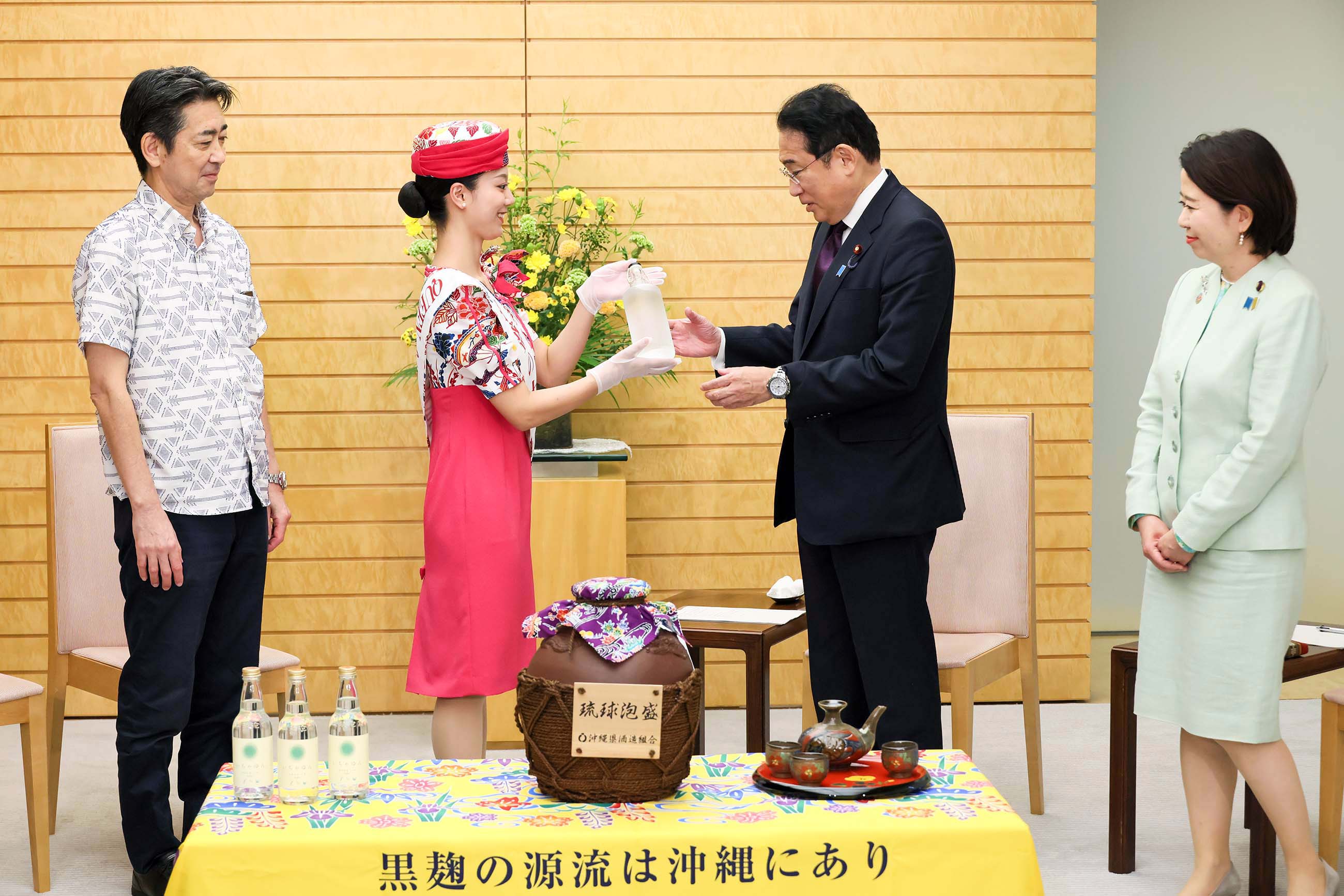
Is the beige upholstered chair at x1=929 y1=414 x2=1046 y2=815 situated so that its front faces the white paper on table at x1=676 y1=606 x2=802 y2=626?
no

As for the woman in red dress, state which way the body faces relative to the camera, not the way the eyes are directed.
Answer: to the viewer's right

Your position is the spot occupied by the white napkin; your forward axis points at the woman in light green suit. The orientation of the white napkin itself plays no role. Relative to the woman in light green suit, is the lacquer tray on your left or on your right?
right

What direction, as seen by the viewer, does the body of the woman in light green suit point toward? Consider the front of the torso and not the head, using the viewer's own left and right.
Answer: facing the viewer and to the left of the viewer

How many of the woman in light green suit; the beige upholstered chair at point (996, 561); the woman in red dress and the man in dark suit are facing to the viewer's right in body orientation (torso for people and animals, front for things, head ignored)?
1

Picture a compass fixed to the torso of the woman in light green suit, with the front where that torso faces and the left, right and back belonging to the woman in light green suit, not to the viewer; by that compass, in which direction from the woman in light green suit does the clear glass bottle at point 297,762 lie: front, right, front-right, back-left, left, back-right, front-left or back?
front

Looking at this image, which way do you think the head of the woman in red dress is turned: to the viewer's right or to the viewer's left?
to the viewer's right

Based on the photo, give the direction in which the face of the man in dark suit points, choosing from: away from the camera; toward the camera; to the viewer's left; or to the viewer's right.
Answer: to the viewer's left

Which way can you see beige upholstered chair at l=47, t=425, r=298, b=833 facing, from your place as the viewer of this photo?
facing the viewer and to the right of the viewer

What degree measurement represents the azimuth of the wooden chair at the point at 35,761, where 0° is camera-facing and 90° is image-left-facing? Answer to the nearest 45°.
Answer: approximately 315°

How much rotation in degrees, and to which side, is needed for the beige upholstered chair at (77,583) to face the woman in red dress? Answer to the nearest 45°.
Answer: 0° — it already faces them

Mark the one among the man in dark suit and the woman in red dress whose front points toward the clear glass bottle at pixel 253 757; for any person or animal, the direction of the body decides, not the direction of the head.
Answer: the man in dark suit

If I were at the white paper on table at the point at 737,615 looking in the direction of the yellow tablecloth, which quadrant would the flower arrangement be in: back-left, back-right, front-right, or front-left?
back-right

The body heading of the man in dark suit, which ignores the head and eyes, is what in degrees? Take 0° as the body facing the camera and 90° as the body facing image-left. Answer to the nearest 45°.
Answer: approximately 45°

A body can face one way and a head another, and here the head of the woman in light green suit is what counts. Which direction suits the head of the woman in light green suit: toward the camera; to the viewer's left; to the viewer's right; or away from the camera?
to the viewer's left

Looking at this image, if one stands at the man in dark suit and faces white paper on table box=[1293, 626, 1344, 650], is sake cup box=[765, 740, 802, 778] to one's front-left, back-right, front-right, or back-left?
back-right

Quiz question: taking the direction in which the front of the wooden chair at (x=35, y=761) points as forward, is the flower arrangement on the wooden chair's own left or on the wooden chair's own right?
on the wooden chair's own left
